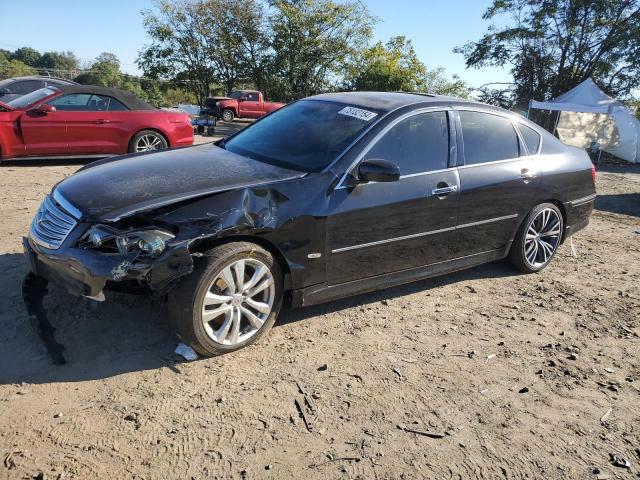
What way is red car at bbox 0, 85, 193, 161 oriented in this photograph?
to the viewer's left

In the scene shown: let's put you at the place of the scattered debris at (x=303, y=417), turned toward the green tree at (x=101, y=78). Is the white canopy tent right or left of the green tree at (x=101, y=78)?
right

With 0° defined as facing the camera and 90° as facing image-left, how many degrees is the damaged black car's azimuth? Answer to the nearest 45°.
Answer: approximately 45°

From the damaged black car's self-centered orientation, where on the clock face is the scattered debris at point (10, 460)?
The scattered debris is roughly at 12 o'clock from the damaged black car.

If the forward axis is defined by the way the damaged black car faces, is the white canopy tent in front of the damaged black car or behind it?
behind

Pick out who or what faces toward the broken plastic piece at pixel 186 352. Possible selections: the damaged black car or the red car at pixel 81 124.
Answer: the damaged black car
